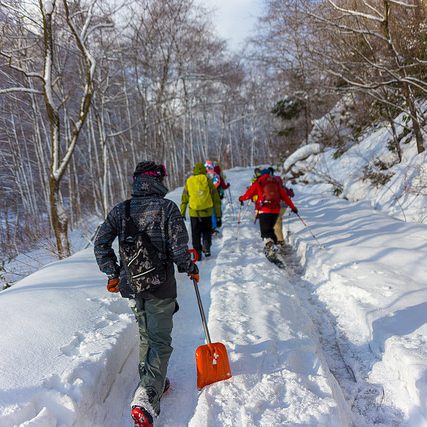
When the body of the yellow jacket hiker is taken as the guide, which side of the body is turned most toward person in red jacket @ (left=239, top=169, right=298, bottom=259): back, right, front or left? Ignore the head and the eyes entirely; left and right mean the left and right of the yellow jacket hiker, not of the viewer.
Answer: right

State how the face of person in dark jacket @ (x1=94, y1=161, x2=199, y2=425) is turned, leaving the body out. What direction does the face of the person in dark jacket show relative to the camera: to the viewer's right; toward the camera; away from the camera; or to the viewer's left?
away from the camera

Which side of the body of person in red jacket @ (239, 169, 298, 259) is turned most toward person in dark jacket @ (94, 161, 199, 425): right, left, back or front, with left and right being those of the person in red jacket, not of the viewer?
back

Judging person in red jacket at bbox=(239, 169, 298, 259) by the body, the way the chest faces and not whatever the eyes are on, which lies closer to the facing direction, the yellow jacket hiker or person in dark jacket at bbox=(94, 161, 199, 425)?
the yellow jacket hiker

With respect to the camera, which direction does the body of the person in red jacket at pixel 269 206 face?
away from the camera

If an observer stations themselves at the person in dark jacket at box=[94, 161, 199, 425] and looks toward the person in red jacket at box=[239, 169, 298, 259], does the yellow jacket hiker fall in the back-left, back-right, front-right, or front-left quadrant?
front-left

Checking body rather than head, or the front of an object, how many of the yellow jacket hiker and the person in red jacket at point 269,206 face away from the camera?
2

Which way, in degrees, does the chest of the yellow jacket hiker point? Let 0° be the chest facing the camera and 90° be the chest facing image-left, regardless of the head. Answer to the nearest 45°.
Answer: approximately 180°

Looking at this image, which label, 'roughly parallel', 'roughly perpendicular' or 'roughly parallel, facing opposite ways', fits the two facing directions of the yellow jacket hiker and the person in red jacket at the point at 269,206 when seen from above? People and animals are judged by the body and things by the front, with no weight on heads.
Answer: roughly parallel

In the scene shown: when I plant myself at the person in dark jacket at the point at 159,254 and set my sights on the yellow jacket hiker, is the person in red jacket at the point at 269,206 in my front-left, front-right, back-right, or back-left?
front-right

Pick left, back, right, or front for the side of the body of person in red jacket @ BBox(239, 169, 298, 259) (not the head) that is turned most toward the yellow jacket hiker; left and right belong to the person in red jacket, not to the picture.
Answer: left
